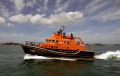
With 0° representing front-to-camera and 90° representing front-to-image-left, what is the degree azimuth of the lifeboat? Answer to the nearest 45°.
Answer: approximately 90°
